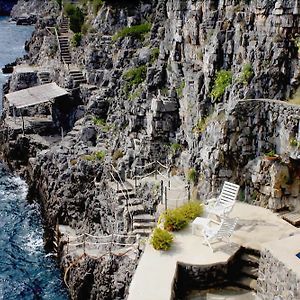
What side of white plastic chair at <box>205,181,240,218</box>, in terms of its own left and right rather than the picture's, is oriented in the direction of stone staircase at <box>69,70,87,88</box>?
right

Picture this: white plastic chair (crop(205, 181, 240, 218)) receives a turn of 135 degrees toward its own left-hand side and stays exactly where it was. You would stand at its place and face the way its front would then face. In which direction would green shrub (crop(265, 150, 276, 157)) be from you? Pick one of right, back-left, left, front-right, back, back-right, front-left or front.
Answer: front-left

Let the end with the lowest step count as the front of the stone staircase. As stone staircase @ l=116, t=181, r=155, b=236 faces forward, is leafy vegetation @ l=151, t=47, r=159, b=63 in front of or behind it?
behind

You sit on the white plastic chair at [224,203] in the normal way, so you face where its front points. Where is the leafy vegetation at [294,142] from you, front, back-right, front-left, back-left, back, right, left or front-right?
back

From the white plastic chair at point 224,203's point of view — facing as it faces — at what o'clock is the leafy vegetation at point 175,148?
The leafy vegetation is roughly at 4 o'clock from the white plastic chair.

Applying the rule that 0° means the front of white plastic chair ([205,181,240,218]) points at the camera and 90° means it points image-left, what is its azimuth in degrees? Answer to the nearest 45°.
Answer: approximately 45°

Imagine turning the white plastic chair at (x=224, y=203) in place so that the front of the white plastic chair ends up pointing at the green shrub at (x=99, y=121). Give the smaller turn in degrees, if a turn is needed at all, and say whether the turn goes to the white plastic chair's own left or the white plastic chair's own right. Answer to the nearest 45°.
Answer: approximately 90° to the white plastic chair's own right

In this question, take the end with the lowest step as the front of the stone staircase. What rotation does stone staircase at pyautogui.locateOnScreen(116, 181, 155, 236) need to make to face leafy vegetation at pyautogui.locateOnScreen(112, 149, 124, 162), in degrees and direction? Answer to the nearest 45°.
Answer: approximately 180°

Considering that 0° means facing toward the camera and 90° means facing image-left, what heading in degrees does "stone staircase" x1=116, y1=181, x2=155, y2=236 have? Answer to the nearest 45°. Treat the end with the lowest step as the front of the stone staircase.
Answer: approximately 0°

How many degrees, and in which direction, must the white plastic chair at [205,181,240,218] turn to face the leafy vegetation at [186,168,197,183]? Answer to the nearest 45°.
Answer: approximately 135° to its right

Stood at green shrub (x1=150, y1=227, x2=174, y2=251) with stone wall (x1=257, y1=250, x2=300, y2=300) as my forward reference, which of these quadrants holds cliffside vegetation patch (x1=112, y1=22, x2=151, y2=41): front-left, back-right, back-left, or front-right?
back-left
